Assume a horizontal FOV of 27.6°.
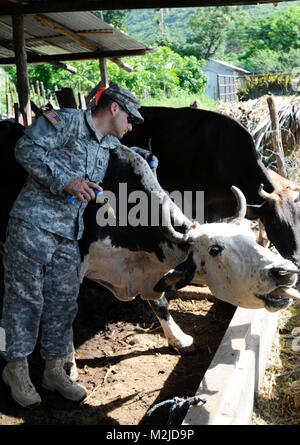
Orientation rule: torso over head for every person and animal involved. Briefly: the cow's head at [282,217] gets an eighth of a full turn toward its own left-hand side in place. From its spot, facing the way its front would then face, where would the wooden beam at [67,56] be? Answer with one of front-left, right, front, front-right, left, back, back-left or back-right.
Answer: back-left

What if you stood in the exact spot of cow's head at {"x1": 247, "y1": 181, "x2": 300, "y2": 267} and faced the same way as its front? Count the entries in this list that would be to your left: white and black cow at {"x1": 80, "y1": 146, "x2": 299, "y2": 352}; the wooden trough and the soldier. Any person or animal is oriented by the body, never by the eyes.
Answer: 0

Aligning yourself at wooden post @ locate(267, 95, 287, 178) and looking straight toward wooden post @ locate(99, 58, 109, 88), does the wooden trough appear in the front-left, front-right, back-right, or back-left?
back-left

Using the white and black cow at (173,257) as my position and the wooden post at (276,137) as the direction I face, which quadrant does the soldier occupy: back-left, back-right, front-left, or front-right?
back-left

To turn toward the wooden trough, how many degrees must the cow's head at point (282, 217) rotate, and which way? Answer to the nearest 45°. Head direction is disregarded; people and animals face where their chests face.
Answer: approximately 45° to its right

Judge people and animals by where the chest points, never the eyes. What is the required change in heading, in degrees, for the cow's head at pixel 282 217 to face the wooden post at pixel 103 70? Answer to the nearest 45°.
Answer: approximately 180°

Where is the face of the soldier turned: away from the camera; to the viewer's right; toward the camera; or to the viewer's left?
to the viewer's right

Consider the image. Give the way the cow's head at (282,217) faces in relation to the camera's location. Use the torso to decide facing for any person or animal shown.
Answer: facing the viewer and to the right of the viewer

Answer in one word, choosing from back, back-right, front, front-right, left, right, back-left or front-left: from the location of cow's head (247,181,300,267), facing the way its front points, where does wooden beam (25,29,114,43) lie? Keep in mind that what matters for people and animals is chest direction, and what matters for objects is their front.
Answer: back

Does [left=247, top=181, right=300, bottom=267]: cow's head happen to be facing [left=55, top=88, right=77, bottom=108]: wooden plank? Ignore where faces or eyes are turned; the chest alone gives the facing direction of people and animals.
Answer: no

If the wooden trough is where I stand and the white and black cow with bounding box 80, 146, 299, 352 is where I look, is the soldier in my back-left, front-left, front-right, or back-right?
front-left

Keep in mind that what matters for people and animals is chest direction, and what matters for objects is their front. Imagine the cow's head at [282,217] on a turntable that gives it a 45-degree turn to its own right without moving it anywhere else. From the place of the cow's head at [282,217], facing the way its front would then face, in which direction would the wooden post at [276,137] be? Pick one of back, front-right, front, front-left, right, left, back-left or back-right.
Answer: back

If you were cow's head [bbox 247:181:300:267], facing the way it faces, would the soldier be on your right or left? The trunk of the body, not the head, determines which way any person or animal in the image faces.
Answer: on your right

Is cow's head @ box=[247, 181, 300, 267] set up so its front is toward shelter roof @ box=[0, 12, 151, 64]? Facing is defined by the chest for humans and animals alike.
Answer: no
